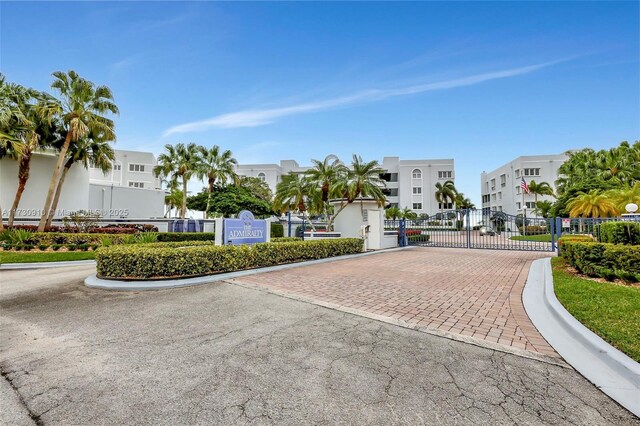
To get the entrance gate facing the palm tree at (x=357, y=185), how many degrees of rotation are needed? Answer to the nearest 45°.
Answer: approximately 45° to its right

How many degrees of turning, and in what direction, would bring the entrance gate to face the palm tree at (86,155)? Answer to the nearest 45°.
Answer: approximately 45° to its right

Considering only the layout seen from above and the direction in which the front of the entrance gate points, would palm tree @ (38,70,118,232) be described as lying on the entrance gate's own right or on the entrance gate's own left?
on the entrance gate's own right

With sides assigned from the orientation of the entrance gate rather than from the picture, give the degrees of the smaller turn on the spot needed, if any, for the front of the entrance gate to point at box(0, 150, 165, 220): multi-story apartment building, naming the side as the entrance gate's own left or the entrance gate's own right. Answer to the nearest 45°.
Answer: approximately 45° to the entrance gate's own right

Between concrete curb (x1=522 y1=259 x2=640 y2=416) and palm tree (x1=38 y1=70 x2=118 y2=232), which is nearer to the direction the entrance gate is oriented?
the concrete curb

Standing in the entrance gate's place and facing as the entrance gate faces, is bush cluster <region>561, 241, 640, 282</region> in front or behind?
in front

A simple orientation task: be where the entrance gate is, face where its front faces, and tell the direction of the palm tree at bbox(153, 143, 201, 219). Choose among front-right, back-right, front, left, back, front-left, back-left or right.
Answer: right

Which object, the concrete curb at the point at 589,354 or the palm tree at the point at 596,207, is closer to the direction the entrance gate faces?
the concrete curb

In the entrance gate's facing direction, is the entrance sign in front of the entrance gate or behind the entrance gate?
in front

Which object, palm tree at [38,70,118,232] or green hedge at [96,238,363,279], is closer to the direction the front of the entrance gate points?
the green hedge

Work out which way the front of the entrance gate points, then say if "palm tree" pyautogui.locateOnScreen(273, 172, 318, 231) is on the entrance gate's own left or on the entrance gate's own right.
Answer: on the entrance gate's own right

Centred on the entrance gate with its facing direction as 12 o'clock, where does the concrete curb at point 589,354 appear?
The concrete curb is roughly at 12 o'clock from the entrance gate.

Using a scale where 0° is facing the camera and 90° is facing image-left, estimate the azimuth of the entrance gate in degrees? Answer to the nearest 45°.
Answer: approximately 0°
